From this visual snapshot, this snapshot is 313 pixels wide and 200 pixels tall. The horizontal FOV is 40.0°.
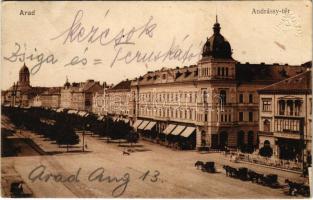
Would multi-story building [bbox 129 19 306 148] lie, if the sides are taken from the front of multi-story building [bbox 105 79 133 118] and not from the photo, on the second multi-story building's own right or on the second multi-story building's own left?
on the second multi-story building's own left

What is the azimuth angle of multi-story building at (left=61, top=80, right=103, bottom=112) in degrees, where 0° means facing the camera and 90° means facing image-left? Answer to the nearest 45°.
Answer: approximately 45°
